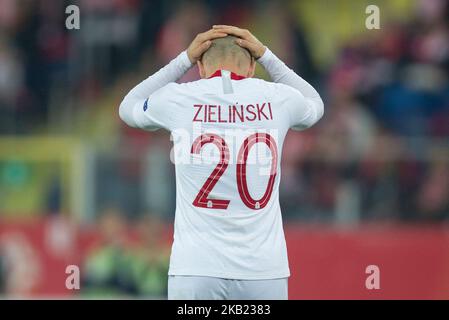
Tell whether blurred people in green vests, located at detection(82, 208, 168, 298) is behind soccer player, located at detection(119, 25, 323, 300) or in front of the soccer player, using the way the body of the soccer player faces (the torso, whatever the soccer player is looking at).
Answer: in front

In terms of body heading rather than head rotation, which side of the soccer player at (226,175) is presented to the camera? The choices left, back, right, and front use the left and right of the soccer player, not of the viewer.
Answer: back
